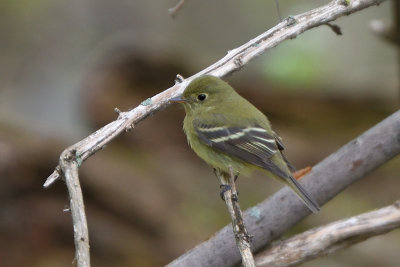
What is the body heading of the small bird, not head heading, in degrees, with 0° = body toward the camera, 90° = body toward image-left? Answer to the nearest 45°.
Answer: approximately 90°

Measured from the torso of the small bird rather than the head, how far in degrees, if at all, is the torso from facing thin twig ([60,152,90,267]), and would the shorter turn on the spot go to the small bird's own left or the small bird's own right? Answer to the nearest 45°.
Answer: approximately 45° to the small bird's own left
